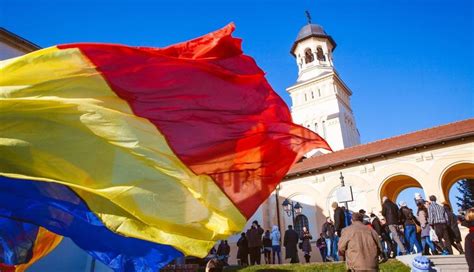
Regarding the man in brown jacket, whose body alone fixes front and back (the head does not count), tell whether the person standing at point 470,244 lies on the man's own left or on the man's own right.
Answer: on the man's own right

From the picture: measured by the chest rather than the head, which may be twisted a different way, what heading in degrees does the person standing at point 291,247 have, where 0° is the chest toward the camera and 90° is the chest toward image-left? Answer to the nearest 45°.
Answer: approximately 180°

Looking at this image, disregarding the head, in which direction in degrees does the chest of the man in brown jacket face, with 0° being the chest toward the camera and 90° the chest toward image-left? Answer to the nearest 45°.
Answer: approximately 180°

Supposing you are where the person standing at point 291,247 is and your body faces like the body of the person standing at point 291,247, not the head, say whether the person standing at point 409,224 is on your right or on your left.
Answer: on your right

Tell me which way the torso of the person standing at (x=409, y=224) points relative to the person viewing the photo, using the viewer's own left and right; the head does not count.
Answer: facing away from the viewer and to the left of the viewer

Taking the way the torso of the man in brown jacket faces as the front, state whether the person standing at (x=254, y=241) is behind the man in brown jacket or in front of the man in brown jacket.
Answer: in front

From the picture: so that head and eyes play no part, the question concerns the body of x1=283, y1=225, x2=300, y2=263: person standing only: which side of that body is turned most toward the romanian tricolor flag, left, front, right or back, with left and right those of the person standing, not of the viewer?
back
